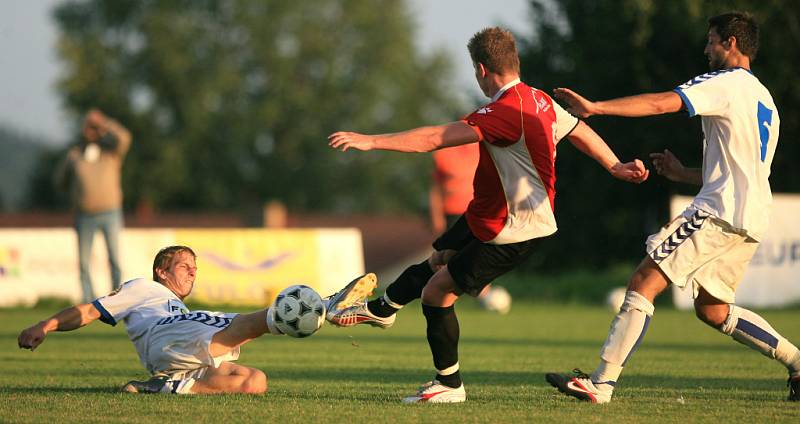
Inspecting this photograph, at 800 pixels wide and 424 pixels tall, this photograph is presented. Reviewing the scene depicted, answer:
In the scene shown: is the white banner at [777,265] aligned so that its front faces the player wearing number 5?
yes

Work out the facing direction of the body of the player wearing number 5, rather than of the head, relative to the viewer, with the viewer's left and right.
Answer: facing away from the viewer and to the left of the viewer

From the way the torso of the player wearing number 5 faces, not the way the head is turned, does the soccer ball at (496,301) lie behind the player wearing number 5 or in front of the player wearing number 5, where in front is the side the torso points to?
in front

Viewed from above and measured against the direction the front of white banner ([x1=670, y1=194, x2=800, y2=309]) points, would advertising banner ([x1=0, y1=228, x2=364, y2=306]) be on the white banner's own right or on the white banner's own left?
on the white banner's own right

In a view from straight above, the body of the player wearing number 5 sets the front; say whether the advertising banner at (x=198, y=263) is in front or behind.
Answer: in front

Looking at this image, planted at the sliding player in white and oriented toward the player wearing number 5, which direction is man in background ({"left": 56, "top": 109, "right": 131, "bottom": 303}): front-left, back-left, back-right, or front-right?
back-left

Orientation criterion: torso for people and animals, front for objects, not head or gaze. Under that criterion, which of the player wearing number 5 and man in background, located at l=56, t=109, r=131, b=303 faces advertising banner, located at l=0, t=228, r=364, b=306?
the player wearing number 5

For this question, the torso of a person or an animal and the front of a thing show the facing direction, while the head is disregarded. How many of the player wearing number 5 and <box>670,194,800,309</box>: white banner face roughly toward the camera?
1

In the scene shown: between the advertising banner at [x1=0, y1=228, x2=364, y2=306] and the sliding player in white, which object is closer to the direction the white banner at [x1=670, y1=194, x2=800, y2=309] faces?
the sliding player in white

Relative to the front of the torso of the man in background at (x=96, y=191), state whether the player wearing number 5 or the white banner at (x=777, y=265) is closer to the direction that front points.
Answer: the player wearing number 5

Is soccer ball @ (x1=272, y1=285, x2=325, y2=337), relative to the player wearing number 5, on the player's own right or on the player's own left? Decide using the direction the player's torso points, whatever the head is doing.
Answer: on the player's own left
